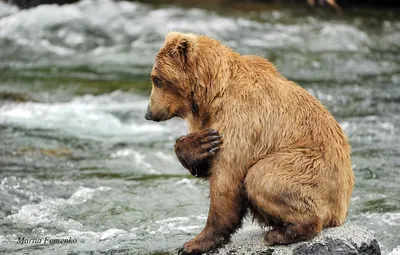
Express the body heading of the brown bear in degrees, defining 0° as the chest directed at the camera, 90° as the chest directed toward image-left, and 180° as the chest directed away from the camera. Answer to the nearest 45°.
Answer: approximately 90°
